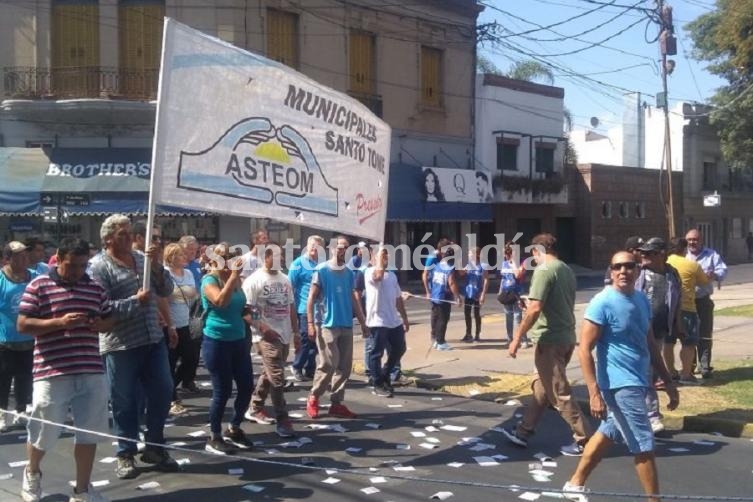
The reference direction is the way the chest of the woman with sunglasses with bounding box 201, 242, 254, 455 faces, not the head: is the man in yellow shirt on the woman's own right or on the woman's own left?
on the woman's own left

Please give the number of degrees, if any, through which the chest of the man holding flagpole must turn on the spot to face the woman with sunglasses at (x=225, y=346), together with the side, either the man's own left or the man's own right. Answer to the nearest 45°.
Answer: approximately 90° to the man's own left

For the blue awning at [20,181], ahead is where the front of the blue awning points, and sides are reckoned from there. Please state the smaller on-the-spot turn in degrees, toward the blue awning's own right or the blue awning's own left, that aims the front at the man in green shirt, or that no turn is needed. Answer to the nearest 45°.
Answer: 0° — it already faces them

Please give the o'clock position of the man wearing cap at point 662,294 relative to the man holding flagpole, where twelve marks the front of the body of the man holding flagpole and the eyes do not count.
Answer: The man wearing cap is roughly at 10 o'clock from the man holding flagpole.

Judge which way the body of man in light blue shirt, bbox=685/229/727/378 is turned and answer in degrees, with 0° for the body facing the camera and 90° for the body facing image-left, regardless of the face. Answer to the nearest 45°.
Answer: approximately 45°

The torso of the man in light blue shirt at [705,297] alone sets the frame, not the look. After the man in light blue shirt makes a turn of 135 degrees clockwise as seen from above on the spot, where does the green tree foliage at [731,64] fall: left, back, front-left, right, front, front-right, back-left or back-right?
front

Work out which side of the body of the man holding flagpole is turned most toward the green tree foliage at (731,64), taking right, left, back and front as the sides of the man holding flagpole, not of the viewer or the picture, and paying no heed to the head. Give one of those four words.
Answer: left
